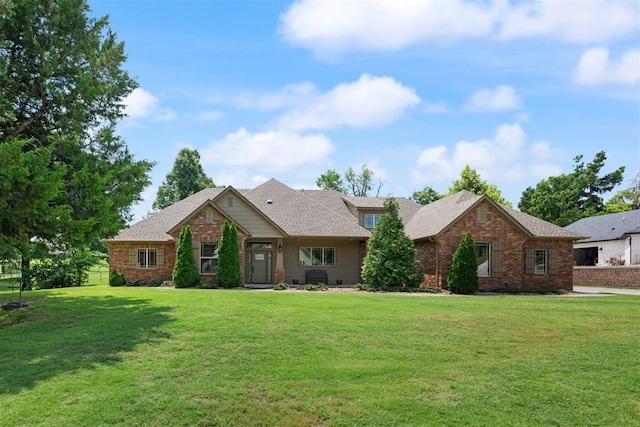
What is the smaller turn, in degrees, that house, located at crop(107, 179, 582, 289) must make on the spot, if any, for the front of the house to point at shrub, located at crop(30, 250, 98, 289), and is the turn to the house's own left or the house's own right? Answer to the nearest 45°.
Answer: approximately 90° to the house's own right

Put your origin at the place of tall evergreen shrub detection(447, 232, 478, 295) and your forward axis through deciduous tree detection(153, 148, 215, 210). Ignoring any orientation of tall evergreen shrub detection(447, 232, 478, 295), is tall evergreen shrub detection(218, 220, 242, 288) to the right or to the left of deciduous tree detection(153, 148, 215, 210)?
left

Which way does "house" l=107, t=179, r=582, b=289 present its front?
toward the camera

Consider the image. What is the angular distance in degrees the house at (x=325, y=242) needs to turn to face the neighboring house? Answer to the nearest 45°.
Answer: approximately 135° to its left

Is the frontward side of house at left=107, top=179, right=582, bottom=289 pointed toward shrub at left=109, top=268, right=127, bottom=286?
no

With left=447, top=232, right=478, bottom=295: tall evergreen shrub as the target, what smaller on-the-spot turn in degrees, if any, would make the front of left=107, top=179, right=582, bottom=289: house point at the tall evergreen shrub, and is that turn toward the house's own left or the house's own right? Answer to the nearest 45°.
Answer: approximately 45° to the house's own left

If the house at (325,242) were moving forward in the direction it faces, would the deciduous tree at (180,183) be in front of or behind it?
behind

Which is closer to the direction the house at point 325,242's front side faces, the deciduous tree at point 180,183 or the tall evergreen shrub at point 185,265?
the tall evergreen shrub

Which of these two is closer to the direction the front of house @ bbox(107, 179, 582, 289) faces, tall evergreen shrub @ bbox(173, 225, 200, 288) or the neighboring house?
the tall evergreen shrub
